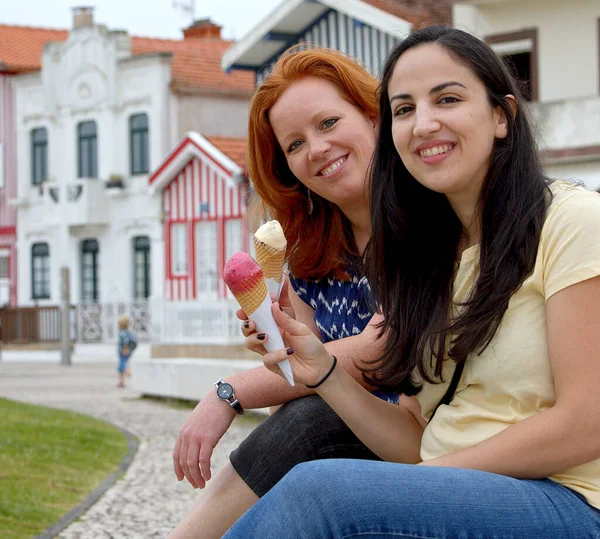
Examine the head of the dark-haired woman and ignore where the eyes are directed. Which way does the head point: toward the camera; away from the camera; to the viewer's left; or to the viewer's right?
toward the camera

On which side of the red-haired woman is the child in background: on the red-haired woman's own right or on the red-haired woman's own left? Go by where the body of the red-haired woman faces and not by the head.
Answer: on the red-haired woman's own right

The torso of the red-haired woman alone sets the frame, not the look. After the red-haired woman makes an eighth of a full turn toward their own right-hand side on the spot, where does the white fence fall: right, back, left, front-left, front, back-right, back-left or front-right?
right

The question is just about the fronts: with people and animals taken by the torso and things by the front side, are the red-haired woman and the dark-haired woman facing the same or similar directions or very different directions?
same or similar directions

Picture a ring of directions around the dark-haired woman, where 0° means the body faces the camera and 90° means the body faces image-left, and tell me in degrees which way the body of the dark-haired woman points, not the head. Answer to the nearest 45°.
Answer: approximately 45°

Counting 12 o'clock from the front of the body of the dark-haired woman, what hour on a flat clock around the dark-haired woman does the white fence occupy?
The white fence is roughly at 4 o'clock from the dark-haired woman.

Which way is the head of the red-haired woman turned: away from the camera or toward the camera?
toward the camera

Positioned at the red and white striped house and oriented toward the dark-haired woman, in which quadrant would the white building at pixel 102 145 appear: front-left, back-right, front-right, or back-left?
back-right

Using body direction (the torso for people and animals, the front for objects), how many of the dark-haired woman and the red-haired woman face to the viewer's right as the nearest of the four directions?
0

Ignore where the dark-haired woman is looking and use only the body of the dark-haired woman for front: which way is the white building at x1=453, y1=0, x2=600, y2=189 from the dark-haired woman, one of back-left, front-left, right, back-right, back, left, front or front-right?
back-right

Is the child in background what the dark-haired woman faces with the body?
no

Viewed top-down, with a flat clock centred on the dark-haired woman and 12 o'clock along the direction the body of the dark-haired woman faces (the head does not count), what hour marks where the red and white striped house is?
The red and white striped house is roughly at 4 o'clock from the dark-haired woman.

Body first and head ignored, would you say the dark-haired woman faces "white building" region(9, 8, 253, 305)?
no
